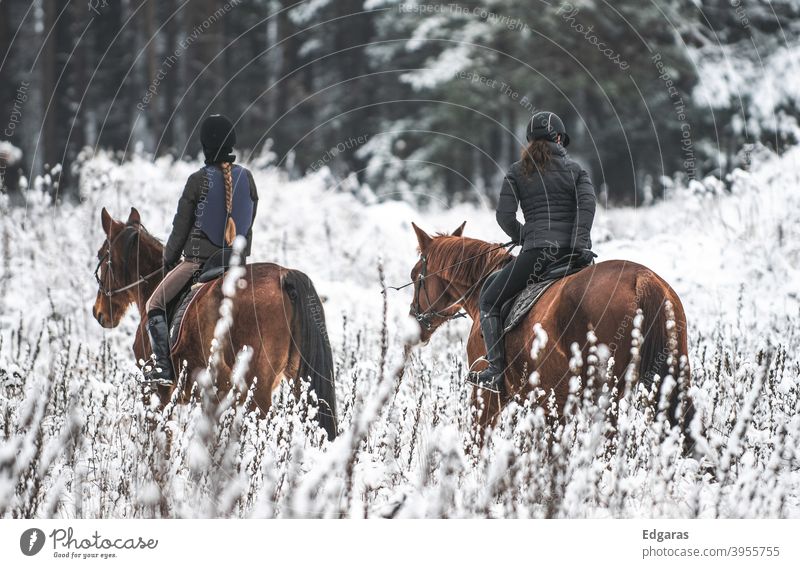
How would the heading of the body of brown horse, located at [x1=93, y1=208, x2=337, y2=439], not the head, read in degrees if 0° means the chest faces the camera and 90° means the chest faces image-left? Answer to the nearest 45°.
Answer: approximately 135°

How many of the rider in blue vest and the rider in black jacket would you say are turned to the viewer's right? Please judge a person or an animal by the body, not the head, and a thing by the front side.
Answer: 0

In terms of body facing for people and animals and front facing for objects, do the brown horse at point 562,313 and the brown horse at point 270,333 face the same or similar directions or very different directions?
same or similar directions

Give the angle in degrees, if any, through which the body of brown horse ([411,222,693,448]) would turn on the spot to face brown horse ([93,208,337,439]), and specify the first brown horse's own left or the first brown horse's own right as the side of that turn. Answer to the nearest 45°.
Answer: approximately 45° to the first brown horse's own left

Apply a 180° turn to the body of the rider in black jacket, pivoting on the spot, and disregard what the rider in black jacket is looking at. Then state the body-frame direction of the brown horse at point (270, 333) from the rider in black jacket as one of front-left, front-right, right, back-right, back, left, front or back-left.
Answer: back-right

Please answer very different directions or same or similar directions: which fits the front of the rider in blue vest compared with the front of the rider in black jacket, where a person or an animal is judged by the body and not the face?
same or similar directions

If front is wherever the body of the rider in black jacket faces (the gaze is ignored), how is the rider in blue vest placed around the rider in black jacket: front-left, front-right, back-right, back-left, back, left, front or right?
front-left

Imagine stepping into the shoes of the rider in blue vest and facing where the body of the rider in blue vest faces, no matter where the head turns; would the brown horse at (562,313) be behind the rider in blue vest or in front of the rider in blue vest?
behind

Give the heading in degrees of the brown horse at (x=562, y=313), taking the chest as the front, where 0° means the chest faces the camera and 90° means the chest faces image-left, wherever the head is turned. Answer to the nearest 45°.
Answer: approximately 135°

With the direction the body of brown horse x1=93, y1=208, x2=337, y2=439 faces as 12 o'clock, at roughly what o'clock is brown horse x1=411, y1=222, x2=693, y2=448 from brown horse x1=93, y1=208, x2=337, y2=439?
brown horse x1=411, y1=222, x2=693, y2=448 is roughly at 5 o'clock from brown horse x1=93, y1=208, x2=337, y2=439.

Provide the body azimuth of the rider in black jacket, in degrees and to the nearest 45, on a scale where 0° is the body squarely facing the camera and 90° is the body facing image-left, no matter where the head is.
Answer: approximately 135°

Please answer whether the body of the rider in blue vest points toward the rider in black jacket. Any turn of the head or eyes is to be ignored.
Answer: no
